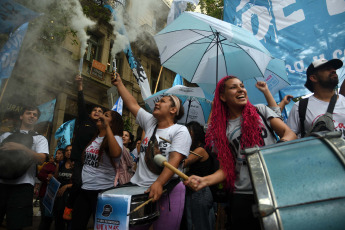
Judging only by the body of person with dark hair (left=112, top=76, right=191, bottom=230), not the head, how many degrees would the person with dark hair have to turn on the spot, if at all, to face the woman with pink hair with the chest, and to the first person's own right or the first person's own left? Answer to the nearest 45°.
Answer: approximately 90° to the first person's own left

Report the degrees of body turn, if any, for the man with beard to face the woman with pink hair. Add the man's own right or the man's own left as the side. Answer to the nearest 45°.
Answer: approximately 90° to the man's own right

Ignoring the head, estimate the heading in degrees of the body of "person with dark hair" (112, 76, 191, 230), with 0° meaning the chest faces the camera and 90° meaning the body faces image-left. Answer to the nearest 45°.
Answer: approximately 45°

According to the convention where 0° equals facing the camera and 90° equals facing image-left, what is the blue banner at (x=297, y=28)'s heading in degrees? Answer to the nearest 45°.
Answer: approximately 0°

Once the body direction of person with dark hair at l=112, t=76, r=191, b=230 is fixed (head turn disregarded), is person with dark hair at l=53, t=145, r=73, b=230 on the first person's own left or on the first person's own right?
on the first person's own right

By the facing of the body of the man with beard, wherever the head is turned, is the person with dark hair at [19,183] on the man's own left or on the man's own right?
on the man's own right

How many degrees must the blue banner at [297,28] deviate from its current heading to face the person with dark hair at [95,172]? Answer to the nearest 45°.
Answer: approximately 45° to its right

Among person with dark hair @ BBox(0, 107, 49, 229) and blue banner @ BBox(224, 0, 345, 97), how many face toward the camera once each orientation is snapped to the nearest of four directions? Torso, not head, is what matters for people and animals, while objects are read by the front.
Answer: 2
